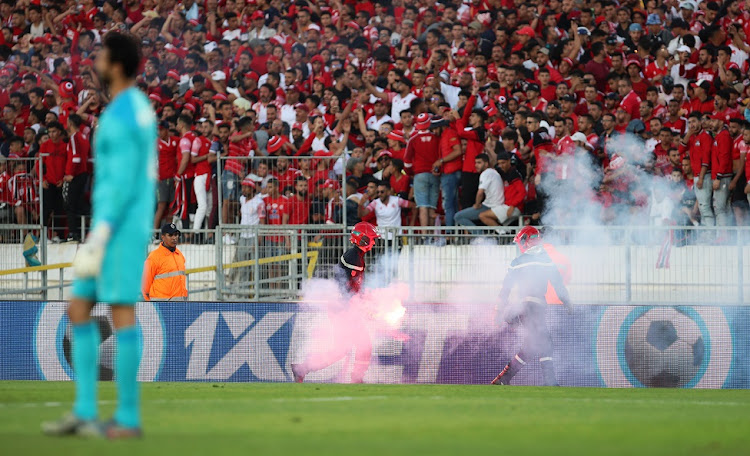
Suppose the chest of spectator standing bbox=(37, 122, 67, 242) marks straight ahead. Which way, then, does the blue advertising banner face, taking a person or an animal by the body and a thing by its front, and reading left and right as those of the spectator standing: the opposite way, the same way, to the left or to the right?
the same way

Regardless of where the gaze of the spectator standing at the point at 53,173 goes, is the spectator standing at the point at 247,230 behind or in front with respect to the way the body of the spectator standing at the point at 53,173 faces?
in front

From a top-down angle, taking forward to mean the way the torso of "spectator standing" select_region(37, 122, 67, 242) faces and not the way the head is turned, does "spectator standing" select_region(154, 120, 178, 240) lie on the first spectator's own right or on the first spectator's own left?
on the first spectator's own left

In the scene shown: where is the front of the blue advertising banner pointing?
toward the camera

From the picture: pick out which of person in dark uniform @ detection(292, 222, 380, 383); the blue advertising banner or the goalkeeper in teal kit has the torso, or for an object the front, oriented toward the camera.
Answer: the blue advertising banner

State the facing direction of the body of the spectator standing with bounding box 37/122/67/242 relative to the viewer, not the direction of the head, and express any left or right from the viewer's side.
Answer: facing the viewer
